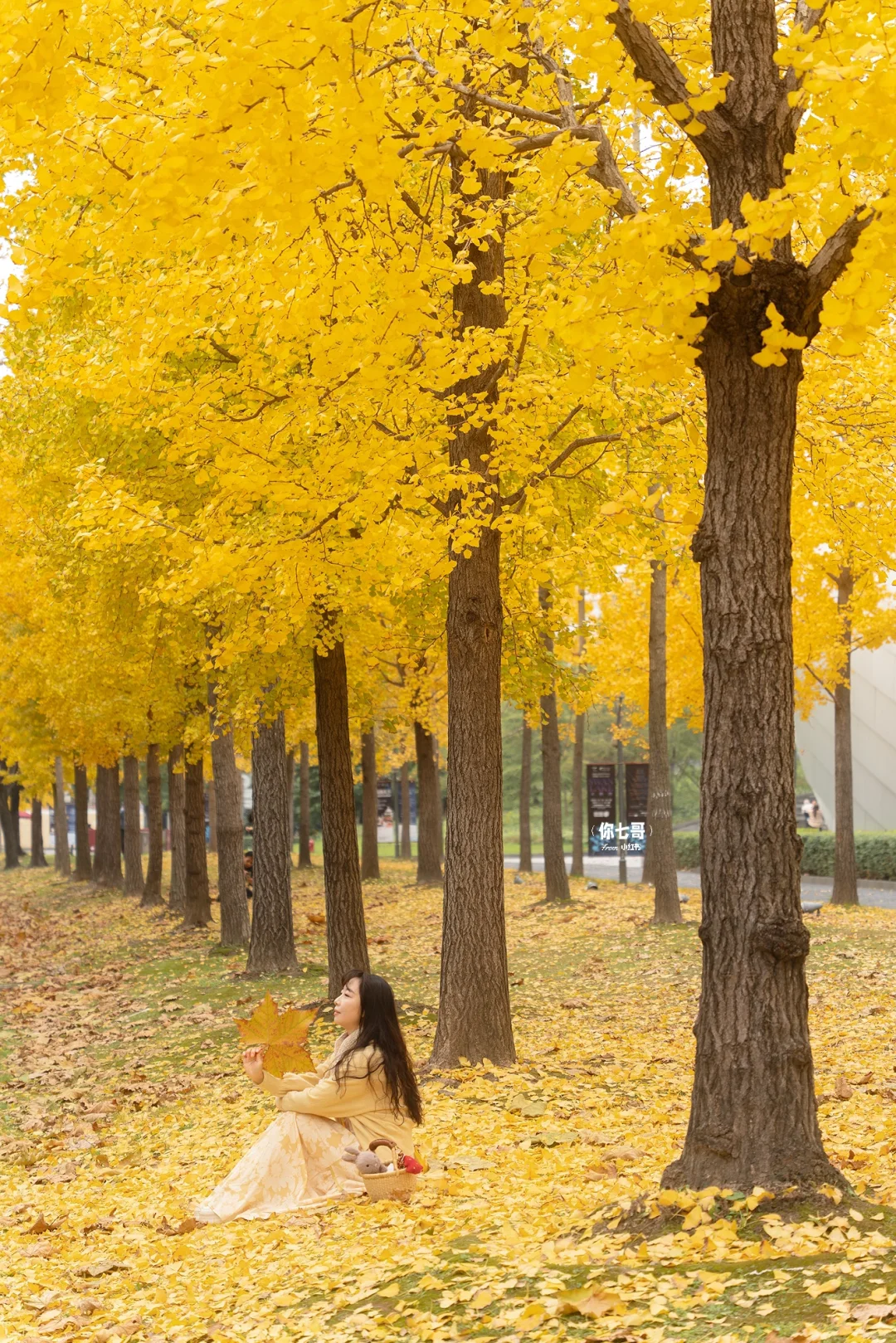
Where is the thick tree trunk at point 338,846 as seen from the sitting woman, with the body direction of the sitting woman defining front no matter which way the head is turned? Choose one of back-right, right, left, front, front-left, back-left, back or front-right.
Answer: right

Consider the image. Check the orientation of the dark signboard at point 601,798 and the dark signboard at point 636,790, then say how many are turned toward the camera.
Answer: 2

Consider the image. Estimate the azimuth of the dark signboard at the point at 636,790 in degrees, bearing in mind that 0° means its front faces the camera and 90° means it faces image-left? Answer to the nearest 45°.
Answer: approximately 0°

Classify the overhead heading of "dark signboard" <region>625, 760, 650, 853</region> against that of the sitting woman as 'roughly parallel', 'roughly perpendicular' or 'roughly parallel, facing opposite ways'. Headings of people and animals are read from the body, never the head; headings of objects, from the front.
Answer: roughly perpendicular

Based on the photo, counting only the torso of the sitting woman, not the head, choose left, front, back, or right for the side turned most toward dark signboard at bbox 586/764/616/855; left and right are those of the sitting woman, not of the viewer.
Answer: right

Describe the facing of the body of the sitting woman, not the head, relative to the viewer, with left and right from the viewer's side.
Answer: facing to the left of the viewer

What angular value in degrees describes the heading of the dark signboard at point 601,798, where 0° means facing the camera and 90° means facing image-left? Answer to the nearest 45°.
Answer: approximately 0°

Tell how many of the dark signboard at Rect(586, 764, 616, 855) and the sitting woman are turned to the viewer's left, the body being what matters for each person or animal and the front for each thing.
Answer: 1

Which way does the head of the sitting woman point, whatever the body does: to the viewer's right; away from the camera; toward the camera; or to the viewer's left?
to the viewer's left
